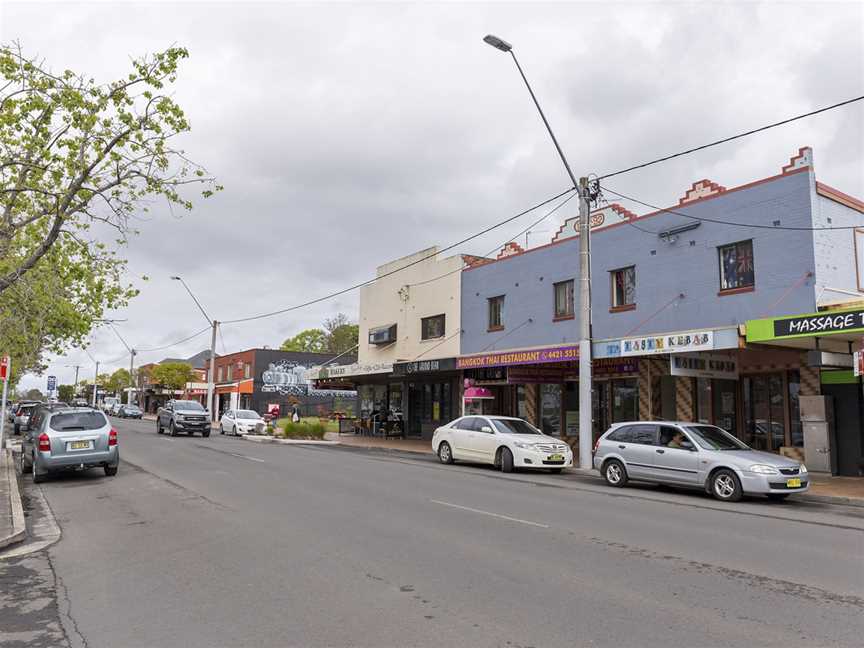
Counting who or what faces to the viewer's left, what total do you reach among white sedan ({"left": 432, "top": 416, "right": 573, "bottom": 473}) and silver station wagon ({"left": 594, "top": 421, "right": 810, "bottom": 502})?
0

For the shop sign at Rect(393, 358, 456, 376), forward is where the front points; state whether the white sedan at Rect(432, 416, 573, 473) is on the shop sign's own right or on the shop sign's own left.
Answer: on the shop sign's own left

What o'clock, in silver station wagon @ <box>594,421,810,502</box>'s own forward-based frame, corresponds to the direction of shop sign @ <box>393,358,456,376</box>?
The shop sign is roughly at 6 o'clock from the silver station wagon.

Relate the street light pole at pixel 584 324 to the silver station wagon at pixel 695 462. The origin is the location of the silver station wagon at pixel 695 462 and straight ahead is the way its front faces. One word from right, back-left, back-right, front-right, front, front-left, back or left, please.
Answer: back

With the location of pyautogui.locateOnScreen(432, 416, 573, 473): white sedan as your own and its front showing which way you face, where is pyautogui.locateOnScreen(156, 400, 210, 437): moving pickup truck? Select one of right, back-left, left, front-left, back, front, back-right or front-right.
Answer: back

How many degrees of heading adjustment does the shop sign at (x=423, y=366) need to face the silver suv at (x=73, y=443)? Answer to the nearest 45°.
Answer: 0° — it already faces it

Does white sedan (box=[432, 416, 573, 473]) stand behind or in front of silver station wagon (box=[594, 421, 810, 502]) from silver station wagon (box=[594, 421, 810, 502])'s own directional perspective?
behind

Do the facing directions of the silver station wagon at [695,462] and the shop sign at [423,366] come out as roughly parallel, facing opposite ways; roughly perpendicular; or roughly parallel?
roughly perpendicular

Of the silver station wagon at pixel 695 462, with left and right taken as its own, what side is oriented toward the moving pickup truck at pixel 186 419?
back

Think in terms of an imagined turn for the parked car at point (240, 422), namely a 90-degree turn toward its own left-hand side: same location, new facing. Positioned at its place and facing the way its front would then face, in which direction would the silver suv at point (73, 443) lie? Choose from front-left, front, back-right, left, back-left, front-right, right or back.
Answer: back-right

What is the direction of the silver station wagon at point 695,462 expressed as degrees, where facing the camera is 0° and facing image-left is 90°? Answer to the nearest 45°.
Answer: approximately 315°

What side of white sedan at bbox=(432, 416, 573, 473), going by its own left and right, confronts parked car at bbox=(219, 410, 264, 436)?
back

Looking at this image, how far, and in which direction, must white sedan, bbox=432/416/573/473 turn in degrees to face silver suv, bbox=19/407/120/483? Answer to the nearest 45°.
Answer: approximately 90° to its right

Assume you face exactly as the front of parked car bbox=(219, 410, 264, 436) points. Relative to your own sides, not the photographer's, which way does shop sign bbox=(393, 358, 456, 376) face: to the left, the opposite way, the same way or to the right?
to the right
